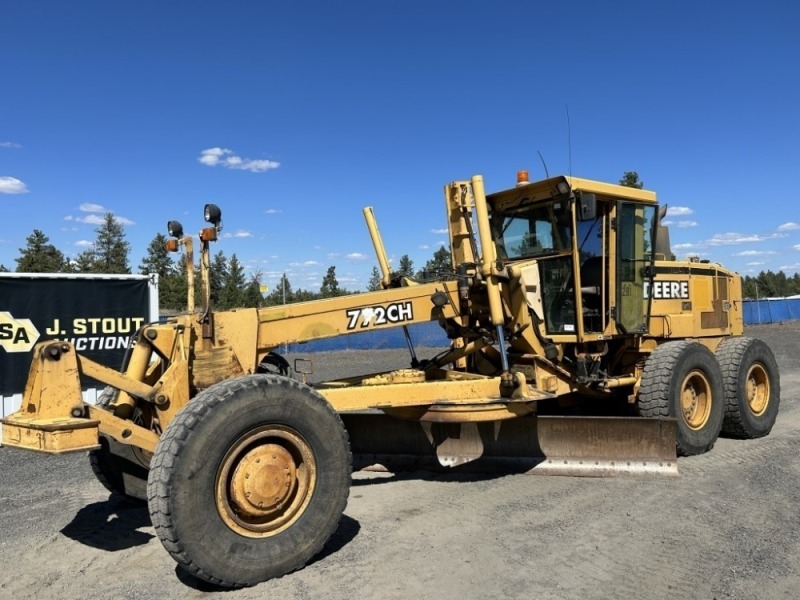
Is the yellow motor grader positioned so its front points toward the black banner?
no

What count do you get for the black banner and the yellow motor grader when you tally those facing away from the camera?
0

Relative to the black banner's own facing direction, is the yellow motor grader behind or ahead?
ahead

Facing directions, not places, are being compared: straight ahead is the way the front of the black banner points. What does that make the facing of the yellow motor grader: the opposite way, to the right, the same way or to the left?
to the right

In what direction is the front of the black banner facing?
toward the camera
